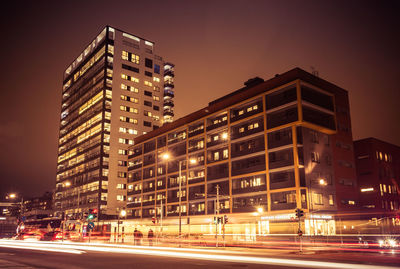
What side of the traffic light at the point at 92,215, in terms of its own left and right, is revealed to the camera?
front
